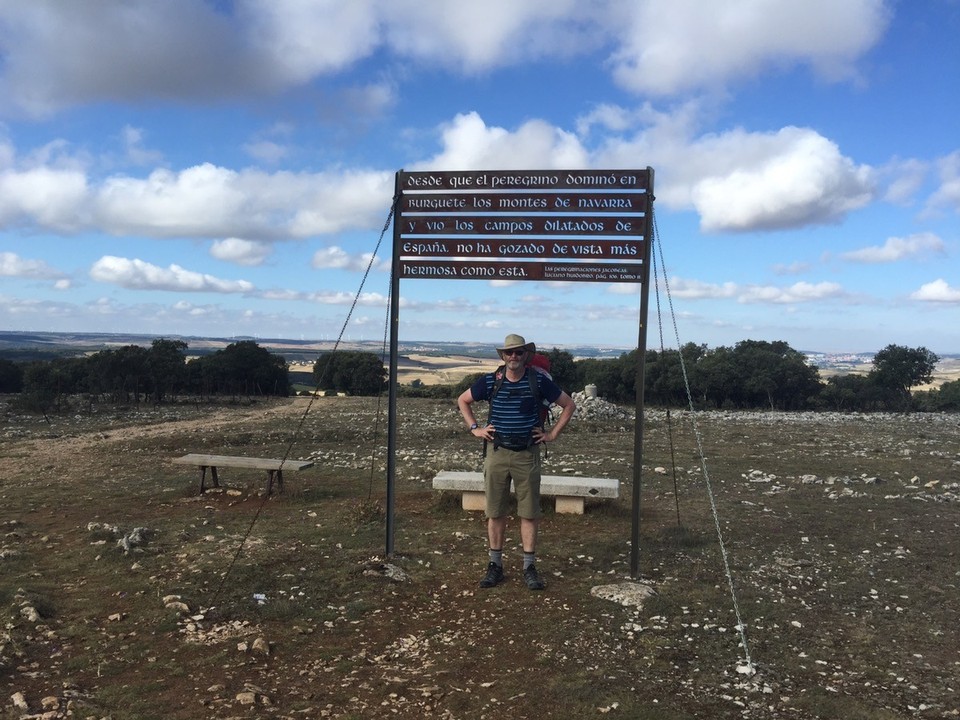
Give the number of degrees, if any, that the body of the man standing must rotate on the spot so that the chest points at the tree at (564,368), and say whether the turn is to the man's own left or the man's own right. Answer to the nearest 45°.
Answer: approximately 180°

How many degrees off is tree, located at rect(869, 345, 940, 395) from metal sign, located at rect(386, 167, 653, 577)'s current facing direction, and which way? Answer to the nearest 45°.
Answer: approximately 135° to its left

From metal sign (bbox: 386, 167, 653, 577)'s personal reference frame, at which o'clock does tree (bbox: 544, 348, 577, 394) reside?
The tree is roughly at 6 o'clock from the metal sign.

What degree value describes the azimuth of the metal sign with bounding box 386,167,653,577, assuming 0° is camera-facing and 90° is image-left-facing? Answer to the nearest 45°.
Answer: approximately 0°

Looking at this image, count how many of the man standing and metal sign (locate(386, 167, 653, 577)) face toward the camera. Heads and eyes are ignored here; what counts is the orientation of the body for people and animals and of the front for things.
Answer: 2

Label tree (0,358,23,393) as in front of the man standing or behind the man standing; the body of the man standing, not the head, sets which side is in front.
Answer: behind
